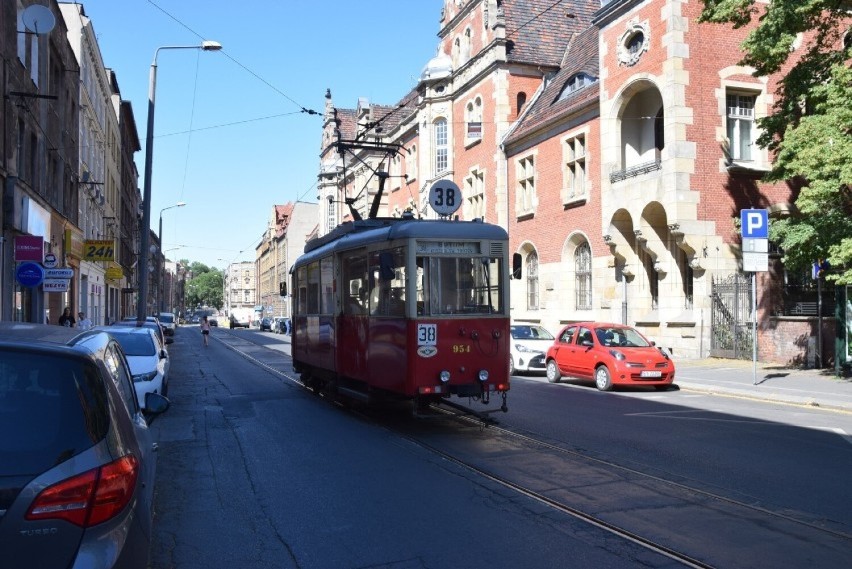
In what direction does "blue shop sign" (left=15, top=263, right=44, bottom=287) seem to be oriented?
toward the camera

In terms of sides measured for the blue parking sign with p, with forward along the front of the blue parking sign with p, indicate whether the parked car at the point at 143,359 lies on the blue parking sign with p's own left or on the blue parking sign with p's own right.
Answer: on the blue parking sign with p's own right

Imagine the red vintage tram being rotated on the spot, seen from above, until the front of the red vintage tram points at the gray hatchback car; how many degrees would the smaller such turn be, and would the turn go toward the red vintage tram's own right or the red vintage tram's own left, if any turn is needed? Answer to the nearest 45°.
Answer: approximately 45° to the red vintage tram's own right

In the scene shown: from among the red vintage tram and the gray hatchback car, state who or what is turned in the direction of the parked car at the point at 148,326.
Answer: the gray hatchback car

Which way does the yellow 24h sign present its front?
toward the camera

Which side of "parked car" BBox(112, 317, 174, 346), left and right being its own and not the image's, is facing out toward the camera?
front

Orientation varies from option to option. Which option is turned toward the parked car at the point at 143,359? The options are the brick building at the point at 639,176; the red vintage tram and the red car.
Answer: the brick building

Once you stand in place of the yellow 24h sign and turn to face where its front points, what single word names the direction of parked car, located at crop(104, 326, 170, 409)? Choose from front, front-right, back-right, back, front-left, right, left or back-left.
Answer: front

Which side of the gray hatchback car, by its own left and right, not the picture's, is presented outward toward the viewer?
back

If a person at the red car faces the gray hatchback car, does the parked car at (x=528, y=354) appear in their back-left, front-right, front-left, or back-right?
back-right

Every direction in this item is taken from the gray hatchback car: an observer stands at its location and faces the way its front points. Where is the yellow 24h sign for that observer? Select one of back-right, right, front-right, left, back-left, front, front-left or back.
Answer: front

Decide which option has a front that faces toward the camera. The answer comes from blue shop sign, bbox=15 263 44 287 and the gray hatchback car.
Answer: the blue shop sign

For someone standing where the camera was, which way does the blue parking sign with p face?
facing the viewer

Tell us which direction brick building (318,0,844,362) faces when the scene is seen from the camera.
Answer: facing the viewer and to the left of the viewer

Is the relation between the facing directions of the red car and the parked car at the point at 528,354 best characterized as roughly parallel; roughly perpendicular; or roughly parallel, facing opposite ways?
roughly parallel

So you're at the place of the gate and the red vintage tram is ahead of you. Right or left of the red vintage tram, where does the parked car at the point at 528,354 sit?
right
